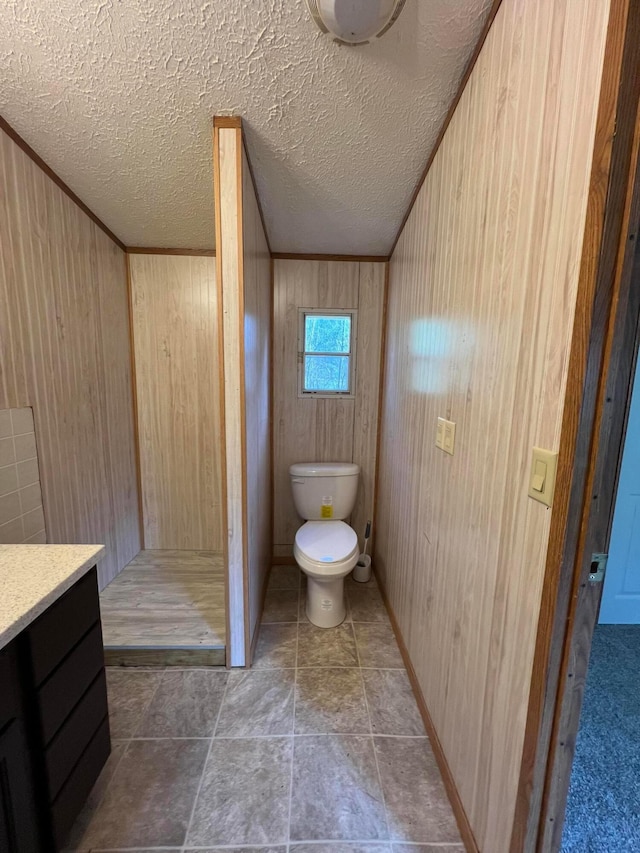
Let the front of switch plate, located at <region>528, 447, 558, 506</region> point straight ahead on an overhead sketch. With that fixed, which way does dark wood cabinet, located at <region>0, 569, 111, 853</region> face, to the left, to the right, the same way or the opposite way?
the opposite way

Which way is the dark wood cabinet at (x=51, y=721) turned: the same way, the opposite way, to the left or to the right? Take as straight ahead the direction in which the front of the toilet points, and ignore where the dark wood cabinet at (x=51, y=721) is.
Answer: to the left

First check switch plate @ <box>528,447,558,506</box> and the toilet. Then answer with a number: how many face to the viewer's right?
0

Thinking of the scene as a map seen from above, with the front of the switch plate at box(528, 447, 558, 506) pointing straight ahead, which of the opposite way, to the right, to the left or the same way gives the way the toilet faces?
to the left

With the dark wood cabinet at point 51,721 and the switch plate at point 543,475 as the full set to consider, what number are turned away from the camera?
0

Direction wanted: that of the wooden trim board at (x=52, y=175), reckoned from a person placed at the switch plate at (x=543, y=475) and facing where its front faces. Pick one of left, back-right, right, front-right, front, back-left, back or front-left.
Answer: front-right

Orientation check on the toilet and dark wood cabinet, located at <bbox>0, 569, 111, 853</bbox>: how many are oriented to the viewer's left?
0
